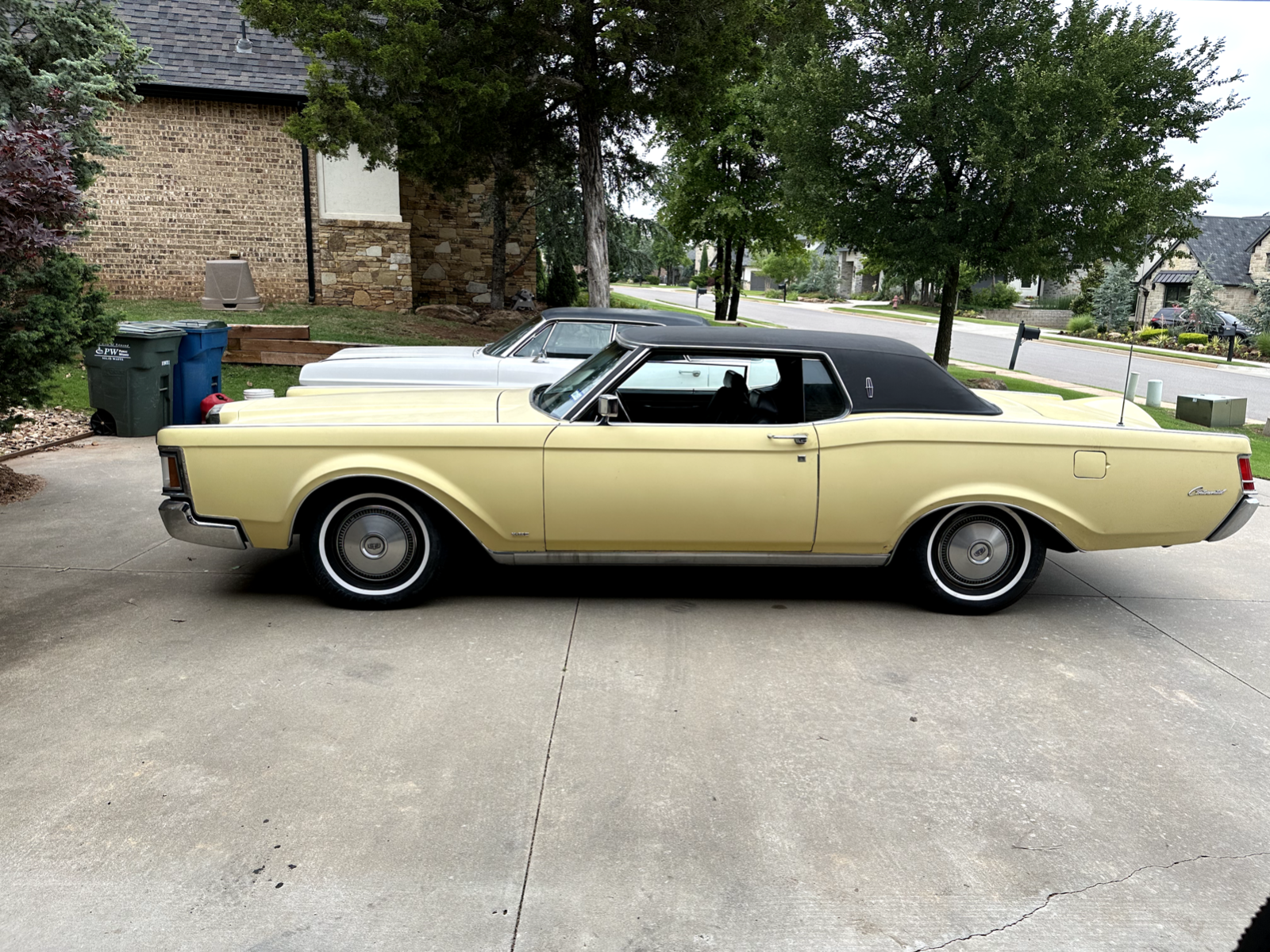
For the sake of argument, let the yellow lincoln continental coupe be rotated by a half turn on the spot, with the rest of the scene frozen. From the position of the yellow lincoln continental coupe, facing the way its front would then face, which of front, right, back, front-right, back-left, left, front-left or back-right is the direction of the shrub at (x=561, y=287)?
left

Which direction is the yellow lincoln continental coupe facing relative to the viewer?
to the viewer's left

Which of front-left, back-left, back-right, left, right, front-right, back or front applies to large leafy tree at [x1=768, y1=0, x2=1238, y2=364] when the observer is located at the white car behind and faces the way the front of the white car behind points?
back-right

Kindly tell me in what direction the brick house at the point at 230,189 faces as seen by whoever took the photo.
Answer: facing to the right of the viewer

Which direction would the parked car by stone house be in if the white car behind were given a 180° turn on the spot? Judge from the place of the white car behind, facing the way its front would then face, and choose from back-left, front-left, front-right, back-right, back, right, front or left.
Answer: front-left

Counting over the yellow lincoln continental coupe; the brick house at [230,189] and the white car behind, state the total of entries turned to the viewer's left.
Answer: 2

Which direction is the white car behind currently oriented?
to the viewer's left

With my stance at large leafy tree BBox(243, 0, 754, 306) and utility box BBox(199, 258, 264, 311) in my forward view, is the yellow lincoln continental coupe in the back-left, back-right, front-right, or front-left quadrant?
back-left

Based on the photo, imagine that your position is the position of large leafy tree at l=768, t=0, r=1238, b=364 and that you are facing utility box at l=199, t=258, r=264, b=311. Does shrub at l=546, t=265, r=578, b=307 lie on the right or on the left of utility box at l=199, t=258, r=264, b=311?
right
